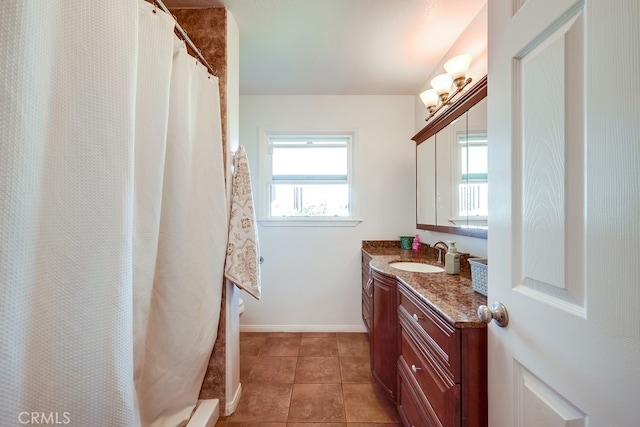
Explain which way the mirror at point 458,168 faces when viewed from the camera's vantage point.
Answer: facing to the left of the viewer

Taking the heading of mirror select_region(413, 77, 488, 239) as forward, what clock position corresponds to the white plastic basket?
The white plastic basket is roughly at 9 o'clock from the mirror.

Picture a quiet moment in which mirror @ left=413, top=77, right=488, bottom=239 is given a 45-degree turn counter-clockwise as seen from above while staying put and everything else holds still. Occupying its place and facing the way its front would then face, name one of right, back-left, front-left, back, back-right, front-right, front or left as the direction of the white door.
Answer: front-left

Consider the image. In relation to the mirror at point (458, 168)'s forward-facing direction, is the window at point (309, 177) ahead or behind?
ahead

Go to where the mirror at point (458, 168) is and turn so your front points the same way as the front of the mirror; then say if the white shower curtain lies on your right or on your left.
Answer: on your left

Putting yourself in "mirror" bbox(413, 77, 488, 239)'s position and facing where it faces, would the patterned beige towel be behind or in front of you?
in front

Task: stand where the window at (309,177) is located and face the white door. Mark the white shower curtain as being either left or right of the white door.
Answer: right
